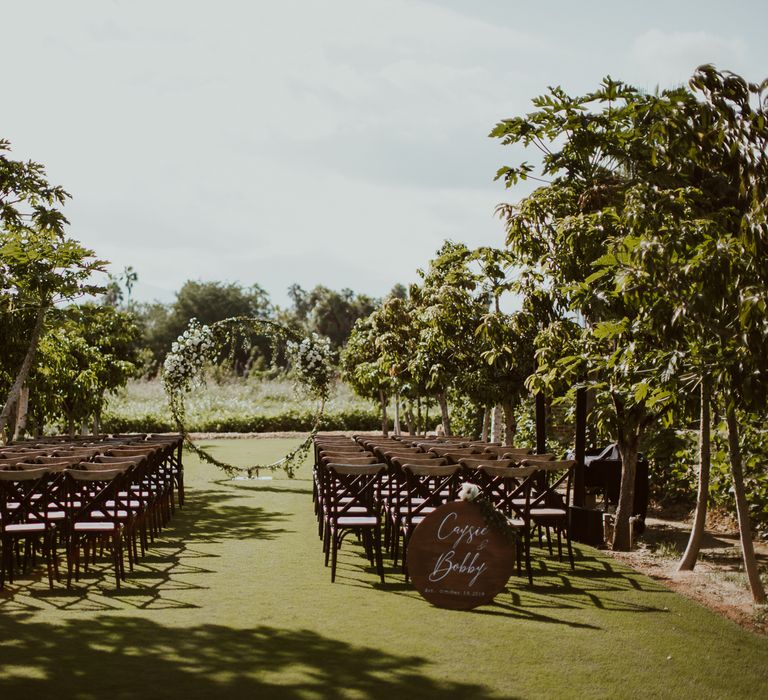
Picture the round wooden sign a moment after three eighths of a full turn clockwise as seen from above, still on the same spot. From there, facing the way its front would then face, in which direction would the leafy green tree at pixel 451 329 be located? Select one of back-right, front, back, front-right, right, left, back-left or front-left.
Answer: front-right

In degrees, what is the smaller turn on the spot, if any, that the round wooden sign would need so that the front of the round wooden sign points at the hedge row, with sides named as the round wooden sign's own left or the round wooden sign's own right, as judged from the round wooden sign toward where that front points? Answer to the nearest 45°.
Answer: approximately 180°

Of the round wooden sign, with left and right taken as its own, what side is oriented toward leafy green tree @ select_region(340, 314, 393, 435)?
back

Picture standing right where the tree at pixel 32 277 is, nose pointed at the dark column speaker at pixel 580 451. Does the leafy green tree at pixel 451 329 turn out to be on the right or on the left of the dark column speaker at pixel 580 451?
left

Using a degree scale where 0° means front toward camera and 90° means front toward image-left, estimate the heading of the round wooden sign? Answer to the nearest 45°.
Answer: approximately 0°

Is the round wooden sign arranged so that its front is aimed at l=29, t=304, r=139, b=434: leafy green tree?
no

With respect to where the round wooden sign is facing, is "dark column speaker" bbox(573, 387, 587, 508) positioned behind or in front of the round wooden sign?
behind

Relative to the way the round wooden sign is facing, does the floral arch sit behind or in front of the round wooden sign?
behind
